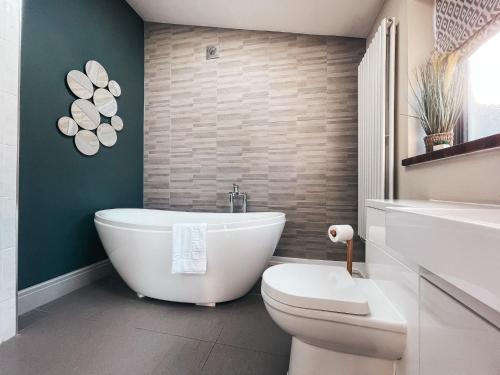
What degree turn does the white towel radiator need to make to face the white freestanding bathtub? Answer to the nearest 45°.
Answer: approximately 45° to its left

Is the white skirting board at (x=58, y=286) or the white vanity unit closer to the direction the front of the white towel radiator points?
the white skirting board

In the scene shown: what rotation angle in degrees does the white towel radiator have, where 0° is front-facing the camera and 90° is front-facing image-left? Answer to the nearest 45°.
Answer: approximately 90°

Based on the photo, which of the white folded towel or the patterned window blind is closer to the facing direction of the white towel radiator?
the white folded towel

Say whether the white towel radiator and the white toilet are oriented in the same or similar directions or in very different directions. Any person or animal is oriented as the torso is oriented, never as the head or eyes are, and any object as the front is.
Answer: same or similar directions

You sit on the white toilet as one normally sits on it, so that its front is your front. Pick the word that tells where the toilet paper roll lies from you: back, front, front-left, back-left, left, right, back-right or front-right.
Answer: right

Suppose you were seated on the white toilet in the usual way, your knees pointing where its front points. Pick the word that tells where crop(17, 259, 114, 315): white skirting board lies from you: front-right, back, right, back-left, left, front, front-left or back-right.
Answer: front

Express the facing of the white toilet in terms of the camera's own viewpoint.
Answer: facing to the left of the viewer

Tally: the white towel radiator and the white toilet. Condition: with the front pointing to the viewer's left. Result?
2

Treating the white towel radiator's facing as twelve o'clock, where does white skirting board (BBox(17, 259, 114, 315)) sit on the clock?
The white skirting board is roughly at 11 o'clock from the white towel radiator.

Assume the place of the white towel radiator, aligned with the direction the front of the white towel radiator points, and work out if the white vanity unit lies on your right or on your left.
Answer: on your left

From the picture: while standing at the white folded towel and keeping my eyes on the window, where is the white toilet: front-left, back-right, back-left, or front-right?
front-right
